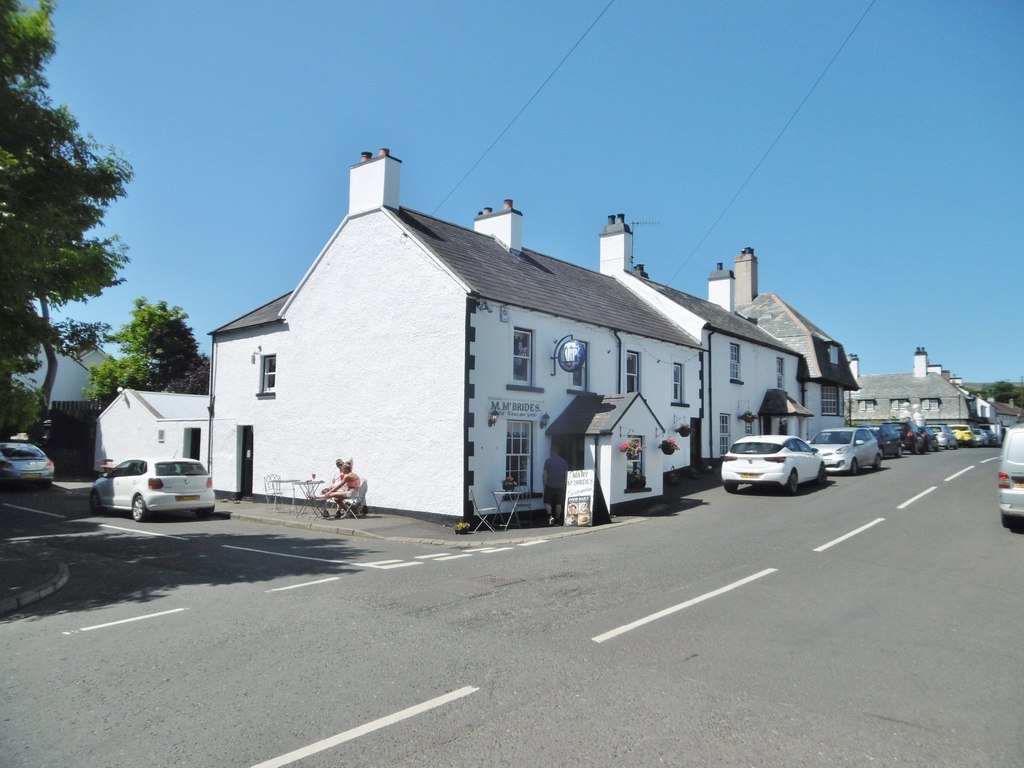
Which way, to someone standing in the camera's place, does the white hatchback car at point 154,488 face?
facing away from the viewer and to the left of the viewer

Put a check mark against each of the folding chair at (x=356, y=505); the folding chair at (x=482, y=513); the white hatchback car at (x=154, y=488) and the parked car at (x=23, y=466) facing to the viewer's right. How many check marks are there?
1

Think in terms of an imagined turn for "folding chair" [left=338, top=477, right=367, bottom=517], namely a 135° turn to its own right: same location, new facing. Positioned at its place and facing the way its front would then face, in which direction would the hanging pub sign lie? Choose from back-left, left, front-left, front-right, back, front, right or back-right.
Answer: front-right

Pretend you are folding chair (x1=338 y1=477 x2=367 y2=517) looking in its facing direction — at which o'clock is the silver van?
The silver van is roughly at 7 o'clock from the folding chair.

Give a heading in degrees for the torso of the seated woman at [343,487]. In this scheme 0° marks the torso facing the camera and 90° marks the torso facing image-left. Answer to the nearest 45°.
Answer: approximately 90°

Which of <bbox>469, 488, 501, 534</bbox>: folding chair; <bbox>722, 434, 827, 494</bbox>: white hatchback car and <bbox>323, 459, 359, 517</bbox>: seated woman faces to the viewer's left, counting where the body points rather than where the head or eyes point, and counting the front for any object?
the seated woman

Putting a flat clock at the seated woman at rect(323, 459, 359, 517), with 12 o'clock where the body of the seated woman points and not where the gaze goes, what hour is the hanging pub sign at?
The hanging pub sign is roughly at 6 o'clock from the seated woman.

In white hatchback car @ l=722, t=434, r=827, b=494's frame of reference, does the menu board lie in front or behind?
behind

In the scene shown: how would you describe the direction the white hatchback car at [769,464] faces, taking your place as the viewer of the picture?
facing away from the viewer and to the right of the viewer

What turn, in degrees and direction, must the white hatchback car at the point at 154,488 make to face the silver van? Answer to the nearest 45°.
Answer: approximately 180°

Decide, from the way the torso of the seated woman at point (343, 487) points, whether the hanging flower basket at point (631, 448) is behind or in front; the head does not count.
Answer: behind

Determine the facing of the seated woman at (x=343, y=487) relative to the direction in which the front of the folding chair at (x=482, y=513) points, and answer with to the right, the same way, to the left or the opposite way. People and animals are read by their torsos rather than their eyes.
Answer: the opposite way

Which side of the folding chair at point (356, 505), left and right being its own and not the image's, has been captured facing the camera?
left

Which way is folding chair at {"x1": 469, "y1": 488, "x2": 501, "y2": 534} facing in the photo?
to the viewer's right
